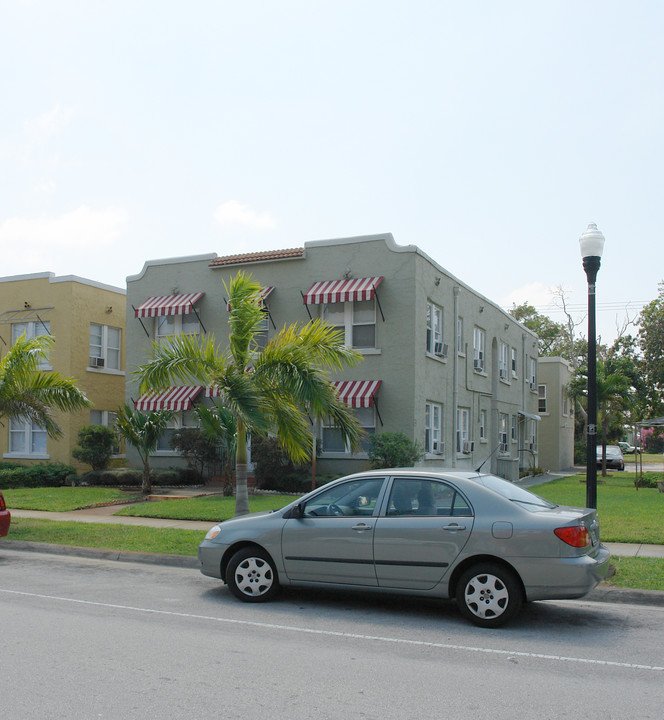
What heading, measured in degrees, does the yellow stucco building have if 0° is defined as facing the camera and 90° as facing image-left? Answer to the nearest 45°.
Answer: approximately 45°

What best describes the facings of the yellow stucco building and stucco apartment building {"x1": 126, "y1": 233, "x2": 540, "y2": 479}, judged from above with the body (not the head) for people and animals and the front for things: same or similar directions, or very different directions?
same or similar directions

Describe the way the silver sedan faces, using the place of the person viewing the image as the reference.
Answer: facing to the left of the viewer

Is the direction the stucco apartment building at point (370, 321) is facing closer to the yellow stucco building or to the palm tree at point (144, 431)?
the palm tree

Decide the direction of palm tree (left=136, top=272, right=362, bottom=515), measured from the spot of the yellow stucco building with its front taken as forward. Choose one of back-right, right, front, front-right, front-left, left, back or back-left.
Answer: front-left

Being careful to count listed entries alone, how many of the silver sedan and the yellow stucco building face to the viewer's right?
0

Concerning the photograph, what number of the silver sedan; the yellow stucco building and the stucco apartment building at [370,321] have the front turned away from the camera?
0

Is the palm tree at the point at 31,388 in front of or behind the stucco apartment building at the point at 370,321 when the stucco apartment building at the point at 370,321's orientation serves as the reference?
in front

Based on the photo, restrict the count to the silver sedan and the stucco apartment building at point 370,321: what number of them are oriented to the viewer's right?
0

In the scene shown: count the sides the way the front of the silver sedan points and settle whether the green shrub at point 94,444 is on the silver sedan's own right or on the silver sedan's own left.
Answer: on the silver sedan's own right

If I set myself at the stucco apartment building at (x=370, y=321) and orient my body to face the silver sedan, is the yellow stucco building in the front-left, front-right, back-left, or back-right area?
back-right

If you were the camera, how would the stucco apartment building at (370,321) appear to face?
facing the viewer and to the left of the viewer

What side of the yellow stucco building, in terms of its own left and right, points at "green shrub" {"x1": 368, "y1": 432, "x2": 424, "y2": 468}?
left
